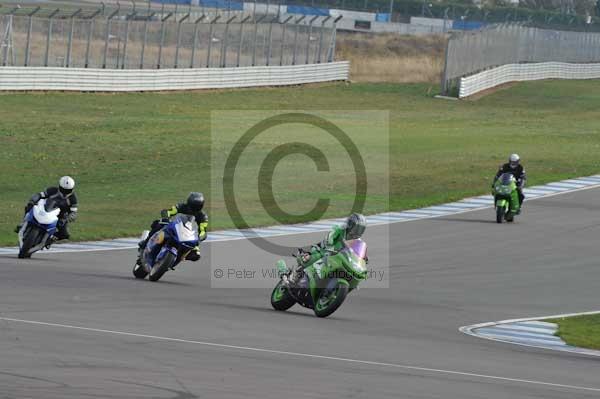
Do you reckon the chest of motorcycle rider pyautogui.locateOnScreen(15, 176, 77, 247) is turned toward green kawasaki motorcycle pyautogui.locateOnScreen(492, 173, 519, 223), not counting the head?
no

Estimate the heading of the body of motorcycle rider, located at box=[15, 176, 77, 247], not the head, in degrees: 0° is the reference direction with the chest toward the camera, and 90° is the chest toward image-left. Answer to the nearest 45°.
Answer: approximately 0°

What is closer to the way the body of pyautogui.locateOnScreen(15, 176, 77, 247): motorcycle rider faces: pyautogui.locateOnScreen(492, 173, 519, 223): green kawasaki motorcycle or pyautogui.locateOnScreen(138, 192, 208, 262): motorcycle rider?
the motorcycle rider

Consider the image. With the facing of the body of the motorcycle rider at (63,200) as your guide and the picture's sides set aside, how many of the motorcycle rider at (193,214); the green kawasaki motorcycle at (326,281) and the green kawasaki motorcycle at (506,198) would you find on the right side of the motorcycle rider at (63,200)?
0
